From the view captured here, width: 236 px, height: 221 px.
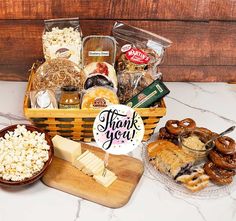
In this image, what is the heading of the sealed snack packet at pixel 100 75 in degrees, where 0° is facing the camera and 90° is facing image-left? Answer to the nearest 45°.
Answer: approximately 0°

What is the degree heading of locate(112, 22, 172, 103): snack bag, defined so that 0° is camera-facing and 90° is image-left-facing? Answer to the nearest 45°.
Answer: approximately 0°
